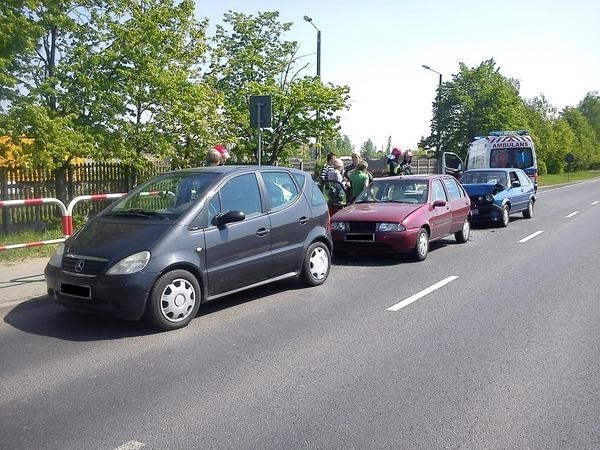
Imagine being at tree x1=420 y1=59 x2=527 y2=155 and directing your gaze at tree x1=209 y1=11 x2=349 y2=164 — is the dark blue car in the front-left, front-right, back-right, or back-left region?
front-left

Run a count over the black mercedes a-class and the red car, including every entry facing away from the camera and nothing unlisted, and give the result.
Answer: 0

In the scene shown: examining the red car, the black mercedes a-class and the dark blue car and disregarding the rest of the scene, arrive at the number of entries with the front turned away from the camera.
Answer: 0

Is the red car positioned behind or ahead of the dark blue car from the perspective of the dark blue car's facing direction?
ahead

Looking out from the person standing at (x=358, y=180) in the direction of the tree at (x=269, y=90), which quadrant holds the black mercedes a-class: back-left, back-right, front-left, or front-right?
back-left

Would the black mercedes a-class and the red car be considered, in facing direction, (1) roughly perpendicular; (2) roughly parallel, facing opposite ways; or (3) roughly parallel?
roughly parallel

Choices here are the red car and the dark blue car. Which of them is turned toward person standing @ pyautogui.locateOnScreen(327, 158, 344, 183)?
the dark blue car

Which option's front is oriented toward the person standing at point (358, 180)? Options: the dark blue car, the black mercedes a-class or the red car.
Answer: the dark blue car

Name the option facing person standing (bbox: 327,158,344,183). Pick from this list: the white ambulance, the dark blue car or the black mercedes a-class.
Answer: the dark blue car

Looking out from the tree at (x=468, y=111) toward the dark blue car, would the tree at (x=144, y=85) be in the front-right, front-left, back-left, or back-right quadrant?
front-right

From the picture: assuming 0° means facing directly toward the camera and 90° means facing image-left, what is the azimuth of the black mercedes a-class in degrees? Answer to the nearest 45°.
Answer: approximately 45°

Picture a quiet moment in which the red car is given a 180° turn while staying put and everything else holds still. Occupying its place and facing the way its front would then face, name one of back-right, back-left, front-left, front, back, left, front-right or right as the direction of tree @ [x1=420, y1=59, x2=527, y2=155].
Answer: front-left

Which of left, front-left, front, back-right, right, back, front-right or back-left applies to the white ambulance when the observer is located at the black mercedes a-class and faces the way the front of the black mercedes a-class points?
back

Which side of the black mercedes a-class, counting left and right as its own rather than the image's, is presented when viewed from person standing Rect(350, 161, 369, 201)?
back

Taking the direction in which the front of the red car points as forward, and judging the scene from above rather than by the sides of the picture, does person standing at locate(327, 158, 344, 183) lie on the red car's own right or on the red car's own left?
on the red car's own right

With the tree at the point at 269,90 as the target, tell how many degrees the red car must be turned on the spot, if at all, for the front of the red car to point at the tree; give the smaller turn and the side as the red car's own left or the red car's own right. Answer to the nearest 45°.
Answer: approximately 90° to the red car's own right

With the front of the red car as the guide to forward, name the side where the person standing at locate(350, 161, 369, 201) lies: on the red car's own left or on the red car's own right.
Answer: on the red car's own right

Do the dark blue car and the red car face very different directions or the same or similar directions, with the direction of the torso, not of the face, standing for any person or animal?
same or similar directions
